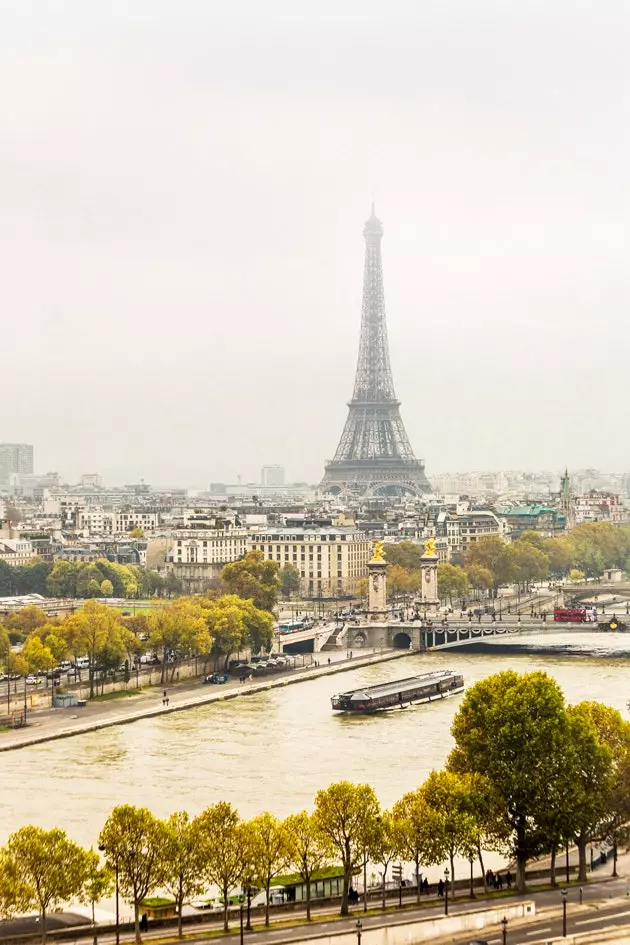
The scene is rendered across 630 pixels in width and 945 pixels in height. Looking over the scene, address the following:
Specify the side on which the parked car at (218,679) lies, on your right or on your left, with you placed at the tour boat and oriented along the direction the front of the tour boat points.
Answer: on your right

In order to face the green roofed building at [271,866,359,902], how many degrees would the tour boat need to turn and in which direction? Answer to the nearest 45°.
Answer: approximately 45° to its left

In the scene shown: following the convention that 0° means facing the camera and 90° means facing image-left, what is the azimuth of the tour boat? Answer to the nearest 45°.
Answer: approximately 45°

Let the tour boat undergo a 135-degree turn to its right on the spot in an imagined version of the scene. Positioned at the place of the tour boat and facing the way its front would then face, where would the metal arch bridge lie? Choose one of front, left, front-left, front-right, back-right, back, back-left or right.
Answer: front

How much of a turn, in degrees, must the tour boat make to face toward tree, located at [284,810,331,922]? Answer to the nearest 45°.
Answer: approximately 45° to its left

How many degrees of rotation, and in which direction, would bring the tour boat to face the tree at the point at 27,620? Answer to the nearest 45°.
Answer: approximately 90° to its right
